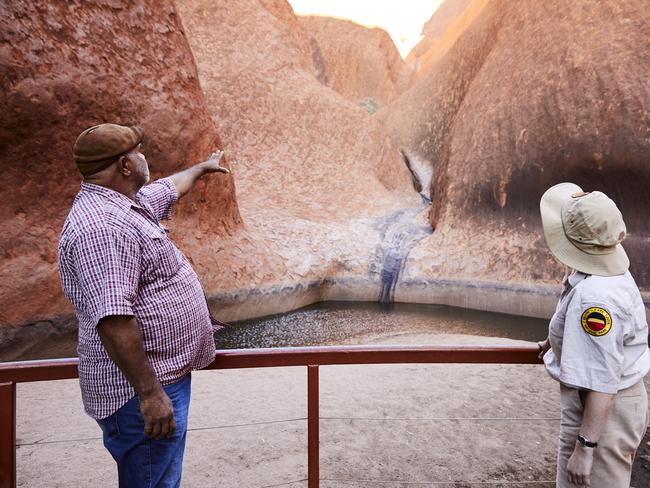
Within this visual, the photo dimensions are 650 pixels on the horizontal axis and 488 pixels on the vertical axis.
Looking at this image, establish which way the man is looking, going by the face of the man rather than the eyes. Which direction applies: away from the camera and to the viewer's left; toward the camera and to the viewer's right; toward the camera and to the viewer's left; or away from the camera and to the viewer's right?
away from the camera and to the viewer's right

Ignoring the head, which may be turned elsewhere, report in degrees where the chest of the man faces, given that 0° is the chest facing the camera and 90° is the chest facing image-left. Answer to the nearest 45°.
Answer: approximately 270°

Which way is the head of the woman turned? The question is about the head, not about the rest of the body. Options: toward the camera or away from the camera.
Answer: away from the camera

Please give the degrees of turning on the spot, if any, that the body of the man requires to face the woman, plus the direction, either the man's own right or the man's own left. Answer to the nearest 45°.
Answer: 0° — they already face them
